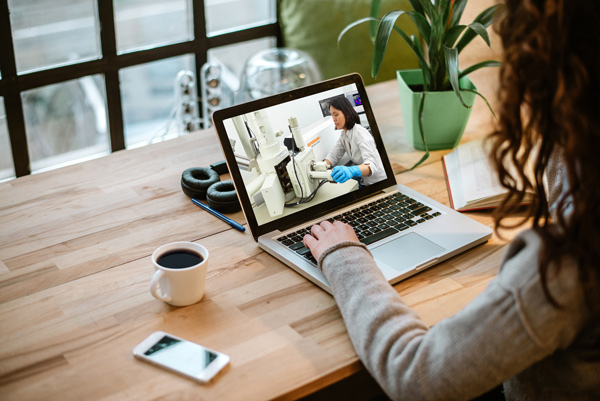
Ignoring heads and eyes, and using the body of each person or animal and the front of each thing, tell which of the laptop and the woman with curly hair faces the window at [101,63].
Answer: the woman with curly hair

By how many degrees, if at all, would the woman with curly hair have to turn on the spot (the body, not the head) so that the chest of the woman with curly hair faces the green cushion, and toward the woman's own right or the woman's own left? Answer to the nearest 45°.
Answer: approximately 45° to the woman's own right

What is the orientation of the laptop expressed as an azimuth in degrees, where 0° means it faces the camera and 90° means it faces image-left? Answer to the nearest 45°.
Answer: approximately 315°

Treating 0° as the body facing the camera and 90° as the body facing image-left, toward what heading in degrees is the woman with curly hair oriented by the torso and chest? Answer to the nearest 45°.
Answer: approximately 135°

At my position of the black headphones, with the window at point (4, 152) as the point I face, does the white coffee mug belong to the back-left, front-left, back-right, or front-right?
back-left

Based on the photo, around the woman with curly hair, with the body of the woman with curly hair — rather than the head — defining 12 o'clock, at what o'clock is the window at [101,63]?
The window is roughly at 12 o'clock from the woman with curly hair.

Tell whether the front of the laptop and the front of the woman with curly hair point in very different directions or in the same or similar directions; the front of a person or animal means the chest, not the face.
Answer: very different directions

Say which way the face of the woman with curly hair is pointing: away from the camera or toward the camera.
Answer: away from the camera
